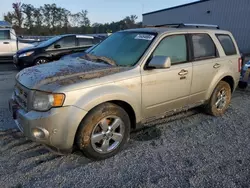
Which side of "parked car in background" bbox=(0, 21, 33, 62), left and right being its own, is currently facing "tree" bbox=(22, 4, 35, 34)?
right

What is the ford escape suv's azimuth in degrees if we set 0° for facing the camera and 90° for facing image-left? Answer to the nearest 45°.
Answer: approximately 45°

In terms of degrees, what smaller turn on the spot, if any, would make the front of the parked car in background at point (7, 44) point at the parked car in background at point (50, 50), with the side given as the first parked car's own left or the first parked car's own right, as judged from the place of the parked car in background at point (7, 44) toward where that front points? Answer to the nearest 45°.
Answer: approximately 135° to the first parked car's own left

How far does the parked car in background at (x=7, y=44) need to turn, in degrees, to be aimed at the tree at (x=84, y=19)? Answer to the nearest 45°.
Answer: approximately 90° to its right

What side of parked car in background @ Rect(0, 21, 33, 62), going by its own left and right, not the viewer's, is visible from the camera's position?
left

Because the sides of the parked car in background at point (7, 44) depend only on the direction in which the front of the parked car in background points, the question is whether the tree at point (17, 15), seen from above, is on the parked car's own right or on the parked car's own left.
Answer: on the parked car's own right

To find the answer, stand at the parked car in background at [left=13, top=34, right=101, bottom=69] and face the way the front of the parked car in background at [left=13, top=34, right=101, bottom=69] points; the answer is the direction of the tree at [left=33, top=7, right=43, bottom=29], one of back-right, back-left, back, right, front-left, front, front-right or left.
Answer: back-right

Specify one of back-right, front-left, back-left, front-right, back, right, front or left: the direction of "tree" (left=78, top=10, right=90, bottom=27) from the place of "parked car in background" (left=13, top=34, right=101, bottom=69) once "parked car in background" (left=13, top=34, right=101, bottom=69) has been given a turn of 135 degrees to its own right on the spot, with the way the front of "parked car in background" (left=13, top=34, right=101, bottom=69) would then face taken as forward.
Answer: front
